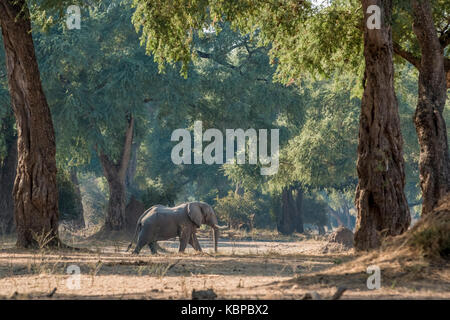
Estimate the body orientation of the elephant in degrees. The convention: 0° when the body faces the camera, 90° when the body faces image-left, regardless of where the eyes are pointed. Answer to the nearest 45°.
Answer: approximately 270°

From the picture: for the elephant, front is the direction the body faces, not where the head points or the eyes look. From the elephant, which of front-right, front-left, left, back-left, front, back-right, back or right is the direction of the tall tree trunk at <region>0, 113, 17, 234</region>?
back-left

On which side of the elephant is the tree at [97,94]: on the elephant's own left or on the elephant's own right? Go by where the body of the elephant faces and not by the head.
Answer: on the elephant's own left

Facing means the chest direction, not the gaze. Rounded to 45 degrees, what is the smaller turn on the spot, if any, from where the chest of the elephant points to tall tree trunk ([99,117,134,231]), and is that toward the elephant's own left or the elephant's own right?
approximately 90° to the elephant's own left

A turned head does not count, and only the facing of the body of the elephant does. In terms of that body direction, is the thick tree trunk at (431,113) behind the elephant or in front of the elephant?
in front

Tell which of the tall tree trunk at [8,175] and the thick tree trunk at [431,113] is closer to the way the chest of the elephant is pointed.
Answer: the thick tree trunk

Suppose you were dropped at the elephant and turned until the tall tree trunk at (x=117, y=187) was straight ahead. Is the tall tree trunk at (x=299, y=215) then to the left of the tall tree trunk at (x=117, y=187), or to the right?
right

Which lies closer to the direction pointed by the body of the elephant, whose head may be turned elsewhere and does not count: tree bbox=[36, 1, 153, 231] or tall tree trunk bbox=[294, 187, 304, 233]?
the tall tree trunk
